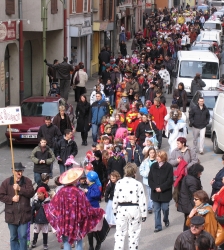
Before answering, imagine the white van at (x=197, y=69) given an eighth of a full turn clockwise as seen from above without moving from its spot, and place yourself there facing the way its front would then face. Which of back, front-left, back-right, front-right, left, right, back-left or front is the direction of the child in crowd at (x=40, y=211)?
front-left

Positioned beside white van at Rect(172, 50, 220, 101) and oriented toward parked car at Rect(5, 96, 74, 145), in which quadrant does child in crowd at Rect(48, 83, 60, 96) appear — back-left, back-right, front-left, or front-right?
front-right

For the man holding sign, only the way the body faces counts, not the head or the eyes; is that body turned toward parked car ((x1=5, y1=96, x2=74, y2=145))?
no

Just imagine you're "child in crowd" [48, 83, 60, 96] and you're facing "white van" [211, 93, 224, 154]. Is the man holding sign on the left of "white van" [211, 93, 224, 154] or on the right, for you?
right

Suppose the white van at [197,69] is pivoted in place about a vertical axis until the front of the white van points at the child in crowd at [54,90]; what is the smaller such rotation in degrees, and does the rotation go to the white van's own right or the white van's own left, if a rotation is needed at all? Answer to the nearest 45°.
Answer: approximately 45° to the white van's own right

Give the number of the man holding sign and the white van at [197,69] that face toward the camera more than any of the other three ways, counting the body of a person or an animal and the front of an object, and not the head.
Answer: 2

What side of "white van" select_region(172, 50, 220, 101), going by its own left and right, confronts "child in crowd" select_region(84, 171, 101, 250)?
front

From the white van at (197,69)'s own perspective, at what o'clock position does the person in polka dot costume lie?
The person in polka dot costume is roughly at 12 o'clock from the white van.

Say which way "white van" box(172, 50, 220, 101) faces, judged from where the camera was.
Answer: facing the viewer

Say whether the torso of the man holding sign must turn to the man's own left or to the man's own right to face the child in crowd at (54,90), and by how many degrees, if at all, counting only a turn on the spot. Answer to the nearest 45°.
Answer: approximately 180°

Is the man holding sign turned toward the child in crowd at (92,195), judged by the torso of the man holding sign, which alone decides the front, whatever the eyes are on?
no

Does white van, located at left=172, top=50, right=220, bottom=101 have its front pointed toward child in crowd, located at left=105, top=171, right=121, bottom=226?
yes

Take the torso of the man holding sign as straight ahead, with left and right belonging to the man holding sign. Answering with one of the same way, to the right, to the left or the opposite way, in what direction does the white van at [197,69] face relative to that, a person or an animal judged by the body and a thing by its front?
the same way

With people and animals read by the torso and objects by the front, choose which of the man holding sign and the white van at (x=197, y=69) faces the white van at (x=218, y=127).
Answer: the white van at (x=197, y=69)

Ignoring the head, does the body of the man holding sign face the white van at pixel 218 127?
no
